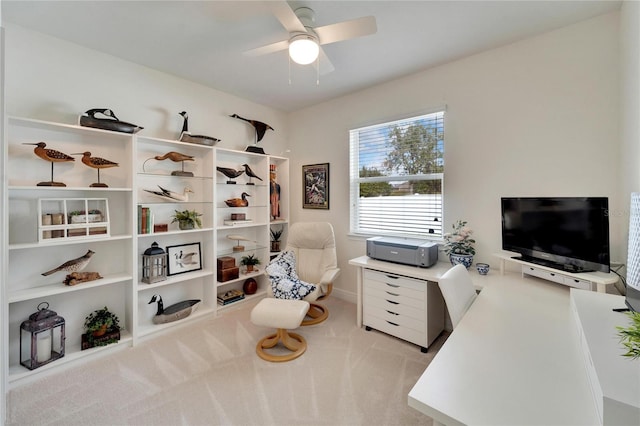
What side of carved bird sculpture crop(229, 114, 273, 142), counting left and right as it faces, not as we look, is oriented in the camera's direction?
left

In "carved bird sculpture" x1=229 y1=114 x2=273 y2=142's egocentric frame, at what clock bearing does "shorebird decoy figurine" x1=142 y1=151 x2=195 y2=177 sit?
The shorebird decoy figurine is roughly at 11 o'clock from the carved bird sculpture.

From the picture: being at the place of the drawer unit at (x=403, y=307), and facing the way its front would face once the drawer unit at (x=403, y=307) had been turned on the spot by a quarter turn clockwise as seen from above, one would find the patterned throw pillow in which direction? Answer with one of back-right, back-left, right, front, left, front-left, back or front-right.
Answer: front-left

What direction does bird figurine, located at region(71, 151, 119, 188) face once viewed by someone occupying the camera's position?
facing to the left of the viewer

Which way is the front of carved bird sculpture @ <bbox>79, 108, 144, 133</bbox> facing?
to the viewer's left

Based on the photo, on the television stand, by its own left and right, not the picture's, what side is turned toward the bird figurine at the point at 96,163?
front

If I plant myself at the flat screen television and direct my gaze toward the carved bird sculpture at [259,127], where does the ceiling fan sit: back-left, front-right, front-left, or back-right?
front-left

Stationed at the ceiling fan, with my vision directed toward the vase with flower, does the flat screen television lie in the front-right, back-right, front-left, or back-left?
front-right

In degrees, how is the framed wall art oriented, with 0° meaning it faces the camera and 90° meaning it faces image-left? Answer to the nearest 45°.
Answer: approximately 45°

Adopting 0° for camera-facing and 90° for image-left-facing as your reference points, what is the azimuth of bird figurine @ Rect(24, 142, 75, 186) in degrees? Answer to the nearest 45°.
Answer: approximately 90°

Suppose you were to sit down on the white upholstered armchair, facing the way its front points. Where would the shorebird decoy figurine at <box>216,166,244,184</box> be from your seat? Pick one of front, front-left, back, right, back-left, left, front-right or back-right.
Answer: front-right
